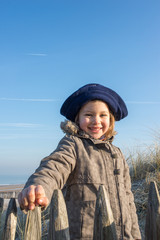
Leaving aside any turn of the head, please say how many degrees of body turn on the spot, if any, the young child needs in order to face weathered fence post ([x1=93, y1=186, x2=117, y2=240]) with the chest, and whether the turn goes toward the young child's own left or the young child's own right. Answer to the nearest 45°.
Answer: approximately 45° to the young child's own right

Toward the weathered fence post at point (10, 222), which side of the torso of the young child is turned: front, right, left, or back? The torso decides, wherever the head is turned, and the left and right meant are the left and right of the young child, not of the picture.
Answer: right

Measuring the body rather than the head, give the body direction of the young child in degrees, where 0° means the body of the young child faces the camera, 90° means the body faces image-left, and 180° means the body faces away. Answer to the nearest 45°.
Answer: approximately 315°

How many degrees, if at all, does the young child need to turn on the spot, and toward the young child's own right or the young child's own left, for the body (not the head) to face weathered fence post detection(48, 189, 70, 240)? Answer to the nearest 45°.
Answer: approximately 45° to the young child's own right
